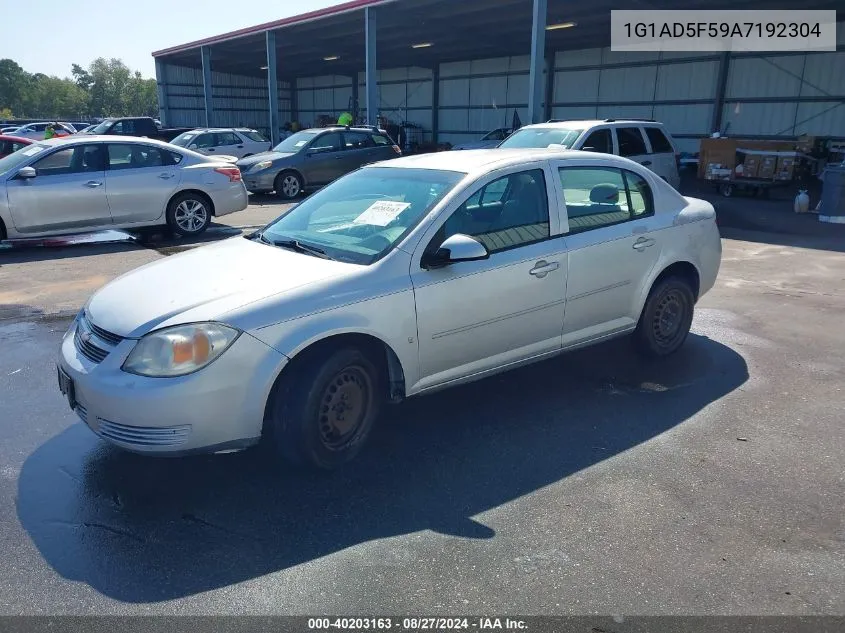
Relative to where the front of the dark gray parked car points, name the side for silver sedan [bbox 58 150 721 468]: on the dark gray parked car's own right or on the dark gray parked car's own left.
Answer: on the dark gray parked car's own left

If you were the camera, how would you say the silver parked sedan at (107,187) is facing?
facing to the left of the viewer

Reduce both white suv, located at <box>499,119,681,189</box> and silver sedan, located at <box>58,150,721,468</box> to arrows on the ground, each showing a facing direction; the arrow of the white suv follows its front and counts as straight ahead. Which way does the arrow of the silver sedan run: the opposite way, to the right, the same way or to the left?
the same way

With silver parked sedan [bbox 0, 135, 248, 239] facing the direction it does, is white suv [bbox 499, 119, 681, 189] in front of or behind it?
behind

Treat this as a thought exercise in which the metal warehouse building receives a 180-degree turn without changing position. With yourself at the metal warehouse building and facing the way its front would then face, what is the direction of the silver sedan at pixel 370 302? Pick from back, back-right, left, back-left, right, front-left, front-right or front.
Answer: back-right

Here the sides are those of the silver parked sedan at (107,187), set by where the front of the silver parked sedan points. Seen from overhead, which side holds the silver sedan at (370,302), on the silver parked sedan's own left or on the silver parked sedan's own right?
on the silver parked sedan's own left

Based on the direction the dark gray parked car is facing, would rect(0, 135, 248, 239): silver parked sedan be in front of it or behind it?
in front

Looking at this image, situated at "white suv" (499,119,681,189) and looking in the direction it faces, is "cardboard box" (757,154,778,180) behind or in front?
behind

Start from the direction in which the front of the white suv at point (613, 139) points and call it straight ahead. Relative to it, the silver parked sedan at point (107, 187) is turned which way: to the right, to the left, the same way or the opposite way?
the same way

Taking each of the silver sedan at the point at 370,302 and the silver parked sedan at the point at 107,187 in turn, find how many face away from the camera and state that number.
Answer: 0

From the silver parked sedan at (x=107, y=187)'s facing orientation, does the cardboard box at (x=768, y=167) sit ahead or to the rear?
to the rear

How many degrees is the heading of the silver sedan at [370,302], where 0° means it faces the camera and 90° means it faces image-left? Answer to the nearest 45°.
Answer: approximately 45°

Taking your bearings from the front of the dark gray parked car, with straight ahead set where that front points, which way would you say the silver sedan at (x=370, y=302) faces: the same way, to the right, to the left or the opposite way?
the same way

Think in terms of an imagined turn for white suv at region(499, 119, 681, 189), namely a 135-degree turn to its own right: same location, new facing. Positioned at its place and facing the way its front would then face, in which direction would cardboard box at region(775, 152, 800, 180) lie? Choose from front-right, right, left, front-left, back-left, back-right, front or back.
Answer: front-right

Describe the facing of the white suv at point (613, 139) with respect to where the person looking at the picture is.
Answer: facing the viewer and to the left of the viewer

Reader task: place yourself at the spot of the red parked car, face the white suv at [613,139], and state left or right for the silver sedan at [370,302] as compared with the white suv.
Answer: right

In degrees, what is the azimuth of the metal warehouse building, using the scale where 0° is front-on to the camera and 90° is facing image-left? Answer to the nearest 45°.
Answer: approximately 45°

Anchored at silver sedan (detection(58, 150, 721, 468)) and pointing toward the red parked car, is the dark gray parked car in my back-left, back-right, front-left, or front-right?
front-right
